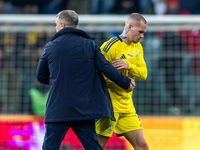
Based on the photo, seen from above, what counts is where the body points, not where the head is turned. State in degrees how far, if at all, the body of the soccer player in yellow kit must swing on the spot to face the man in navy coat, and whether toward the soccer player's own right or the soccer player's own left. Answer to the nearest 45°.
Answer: approximately 90° to the soccer player's own right

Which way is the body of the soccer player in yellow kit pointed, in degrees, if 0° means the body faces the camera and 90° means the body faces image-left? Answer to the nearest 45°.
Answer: approximately 315°
